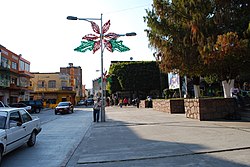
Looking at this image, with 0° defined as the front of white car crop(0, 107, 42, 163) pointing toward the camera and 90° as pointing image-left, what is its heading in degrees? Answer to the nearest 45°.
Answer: approximately 45°

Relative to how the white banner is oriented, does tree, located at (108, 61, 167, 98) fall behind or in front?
behind

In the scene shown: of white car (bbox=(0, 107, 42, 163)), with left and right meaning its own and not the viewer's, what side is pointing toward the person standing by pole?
back

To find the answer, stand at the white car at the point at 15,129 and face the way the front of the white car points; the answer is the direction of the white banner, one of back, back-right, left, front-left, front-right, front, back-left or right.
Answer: back

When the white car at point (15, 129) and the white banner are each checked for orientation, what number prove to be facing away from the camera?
0

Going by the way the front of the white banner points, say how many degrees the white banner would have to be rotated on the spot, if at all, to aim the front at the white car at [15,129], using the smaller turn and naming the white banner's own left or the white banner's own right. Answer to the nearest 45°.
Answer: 0° — it already faces it

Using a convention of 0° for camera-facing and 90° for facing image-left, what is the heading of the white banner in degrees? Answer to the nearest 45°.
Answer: approximately 0°
